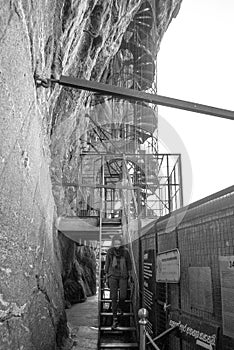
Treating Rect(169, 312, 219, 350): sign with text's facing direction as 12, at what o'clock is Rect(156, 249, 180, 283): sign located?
The sign is roughly at 4 o'clock from the sign with text.

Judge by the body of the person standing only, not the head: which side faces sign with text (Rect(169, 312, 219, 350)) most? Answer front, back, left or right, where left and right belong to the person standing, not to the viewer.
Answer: front

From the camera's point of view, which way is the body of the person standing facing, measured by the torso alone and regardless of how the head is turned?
toward the camera

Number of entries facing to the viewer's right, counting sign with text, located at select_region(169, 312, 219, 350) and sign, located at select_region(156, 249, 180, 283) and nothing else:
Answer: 0

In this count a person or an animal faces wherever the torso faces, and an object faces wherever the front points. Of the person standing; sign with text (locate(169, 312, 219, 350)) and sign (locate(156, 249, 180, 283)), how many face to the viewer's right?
0

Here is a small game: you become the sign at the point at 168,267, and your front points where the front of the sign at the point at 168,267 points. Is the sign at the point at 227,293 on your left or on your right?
on your left

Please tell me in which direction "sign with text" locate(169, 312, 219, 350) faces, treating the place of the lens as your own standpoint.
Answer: facing the viewer and to the left of the viewer
